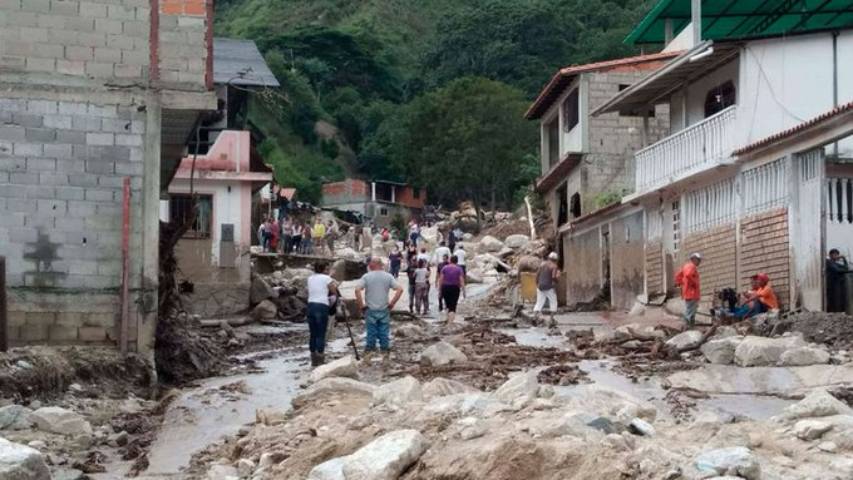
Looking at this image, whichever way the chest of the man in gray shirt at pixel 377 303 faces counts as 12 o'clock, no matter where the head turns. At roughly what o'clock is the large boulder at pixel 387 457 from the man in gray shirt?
The large boulder is roughly at 6 o'clock from the man in gray shirt.

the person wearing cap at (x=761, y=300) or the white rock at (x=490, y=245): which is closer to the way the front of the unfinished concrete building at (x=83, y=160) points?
the person wearing cap

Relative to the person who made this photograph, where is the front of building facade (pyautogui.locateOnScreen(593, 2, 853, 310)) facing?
facing the viewer and to the left of the viewer

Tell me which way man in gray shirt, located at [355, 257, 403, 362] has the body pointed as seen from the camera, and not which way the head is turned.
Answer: away from the camera

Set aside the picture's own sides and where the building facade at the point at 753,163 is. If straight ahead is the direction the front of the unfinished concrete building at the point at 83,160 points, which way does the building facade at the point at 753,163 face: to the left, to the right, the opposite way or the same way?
the opposite way

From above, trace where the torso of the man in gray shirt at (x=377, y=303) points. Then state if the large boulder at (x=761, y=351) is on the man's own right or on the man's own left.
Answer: on the man's own right

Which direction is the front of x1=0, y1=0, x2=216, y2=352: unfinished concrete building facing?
to the viewer's right

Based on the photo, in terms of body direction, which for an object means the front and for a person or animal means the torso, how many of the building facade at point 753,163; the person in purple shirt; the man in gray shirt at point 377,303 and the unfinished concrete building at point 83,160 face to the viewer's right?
1

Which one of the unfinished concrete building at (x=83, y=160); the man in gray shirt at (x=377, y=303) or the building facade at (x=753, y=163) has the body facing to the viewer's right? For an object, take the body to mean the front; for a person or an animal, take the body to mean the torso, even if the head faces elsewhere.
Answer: the unfinished concrete building

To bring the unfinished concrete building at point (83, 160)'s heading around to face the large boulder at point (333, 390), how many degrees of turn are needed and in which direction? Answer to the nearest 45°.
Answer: approximately 45° to its right

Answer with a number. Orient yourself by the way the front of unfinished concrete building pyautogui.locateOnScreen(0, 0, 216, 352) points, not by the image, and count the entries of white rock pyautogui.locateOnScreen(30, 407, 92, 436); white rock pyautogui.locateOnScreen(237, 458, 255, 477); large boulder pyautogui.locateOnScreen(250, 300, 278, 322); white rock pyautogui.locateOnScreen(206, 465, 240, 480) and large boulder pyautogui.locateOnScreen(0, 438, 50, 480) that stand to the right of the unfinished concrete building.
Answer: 4
